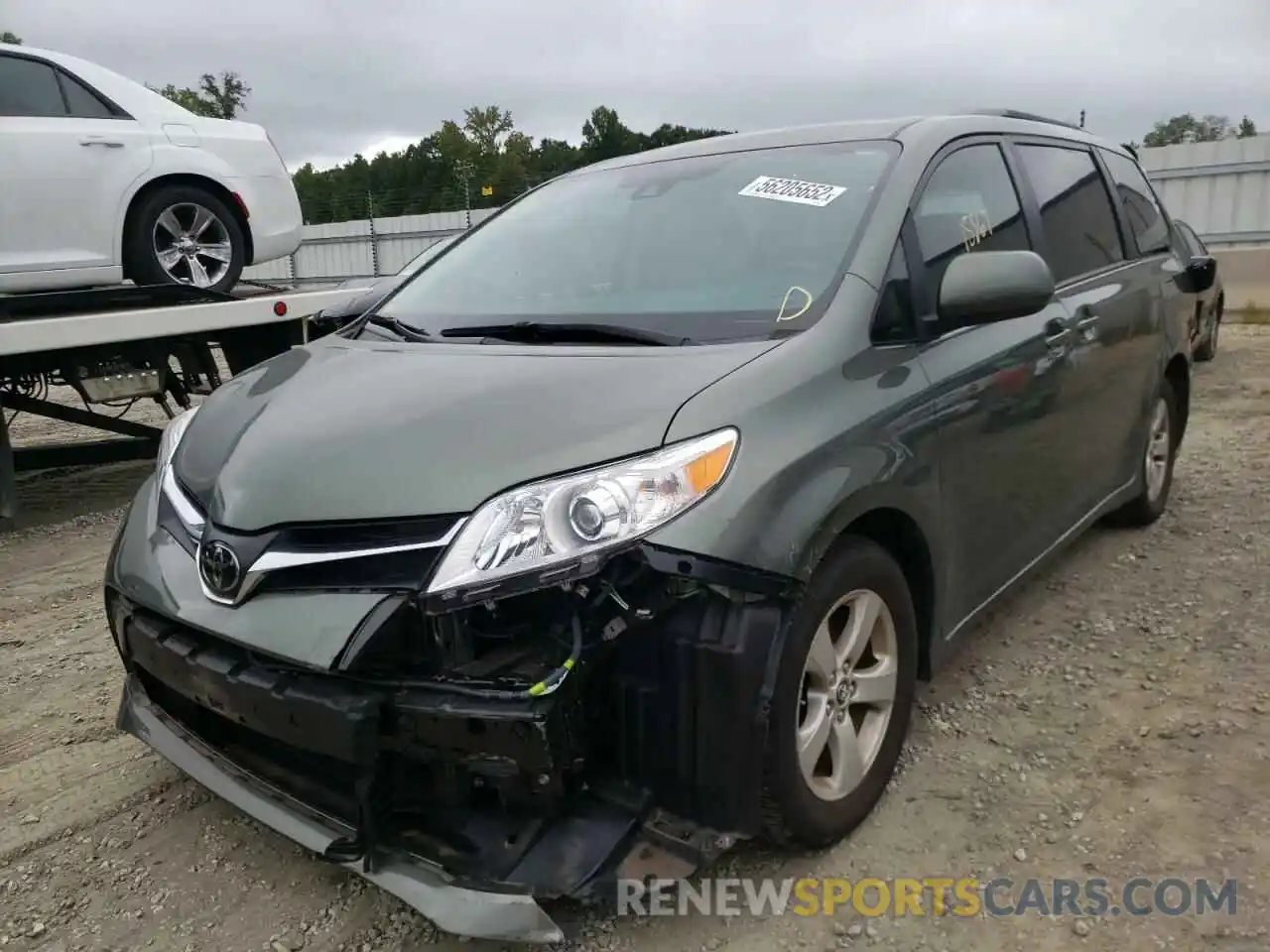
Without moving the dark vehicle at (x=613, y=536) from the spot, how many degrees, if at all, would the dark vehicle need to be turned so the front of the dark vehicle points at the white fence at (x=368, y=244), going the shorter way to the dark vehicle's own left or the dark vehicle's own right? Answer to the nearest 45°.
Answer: approximately 135° to the dark vehicle's own right

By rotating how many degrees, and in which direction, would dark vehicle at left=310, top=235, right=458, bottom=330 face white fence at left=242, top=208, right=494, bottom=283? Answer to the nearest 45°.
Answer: approximately 135° to its right

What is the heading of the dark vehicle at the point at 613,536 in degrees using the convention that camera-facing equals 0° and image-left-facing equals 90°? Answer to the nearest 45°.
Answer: approximately 45°

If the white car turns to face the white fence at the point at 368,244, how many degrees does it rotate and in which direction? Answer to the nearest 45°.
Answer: approximately 90° to its right

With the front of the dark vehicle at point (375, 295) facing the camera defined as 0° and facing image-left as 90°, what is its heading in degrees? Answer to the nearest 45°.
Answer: approximately 45°

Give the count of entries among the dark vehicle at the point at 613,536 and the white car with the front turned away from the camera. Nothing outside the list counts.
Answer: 0

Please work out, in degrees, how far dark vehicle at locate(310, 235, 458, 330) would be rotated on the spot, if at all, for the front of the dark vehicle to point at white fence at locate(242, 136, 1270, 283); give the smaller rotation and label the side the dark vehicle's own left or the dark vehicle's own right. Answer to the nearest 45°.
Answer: approximately 180°

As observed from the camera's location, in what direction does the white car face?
facing to the left of the viewer

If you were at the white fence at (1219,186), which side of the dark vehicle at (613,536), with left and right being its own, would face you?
back

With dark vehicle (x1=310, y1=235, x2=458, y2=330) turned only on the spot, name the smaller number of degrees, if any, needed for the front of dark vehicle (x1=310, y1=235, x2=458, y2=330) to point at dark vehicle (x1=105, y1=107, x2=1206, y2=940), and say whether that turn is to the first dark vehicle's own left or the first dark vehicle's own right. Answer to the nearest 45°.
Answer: approximately 45° to the first dark vehicle's own left

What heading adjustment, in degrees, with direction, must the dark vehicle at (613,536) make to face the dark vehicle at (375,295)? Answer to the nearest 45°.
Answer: approximately 90° to its right
